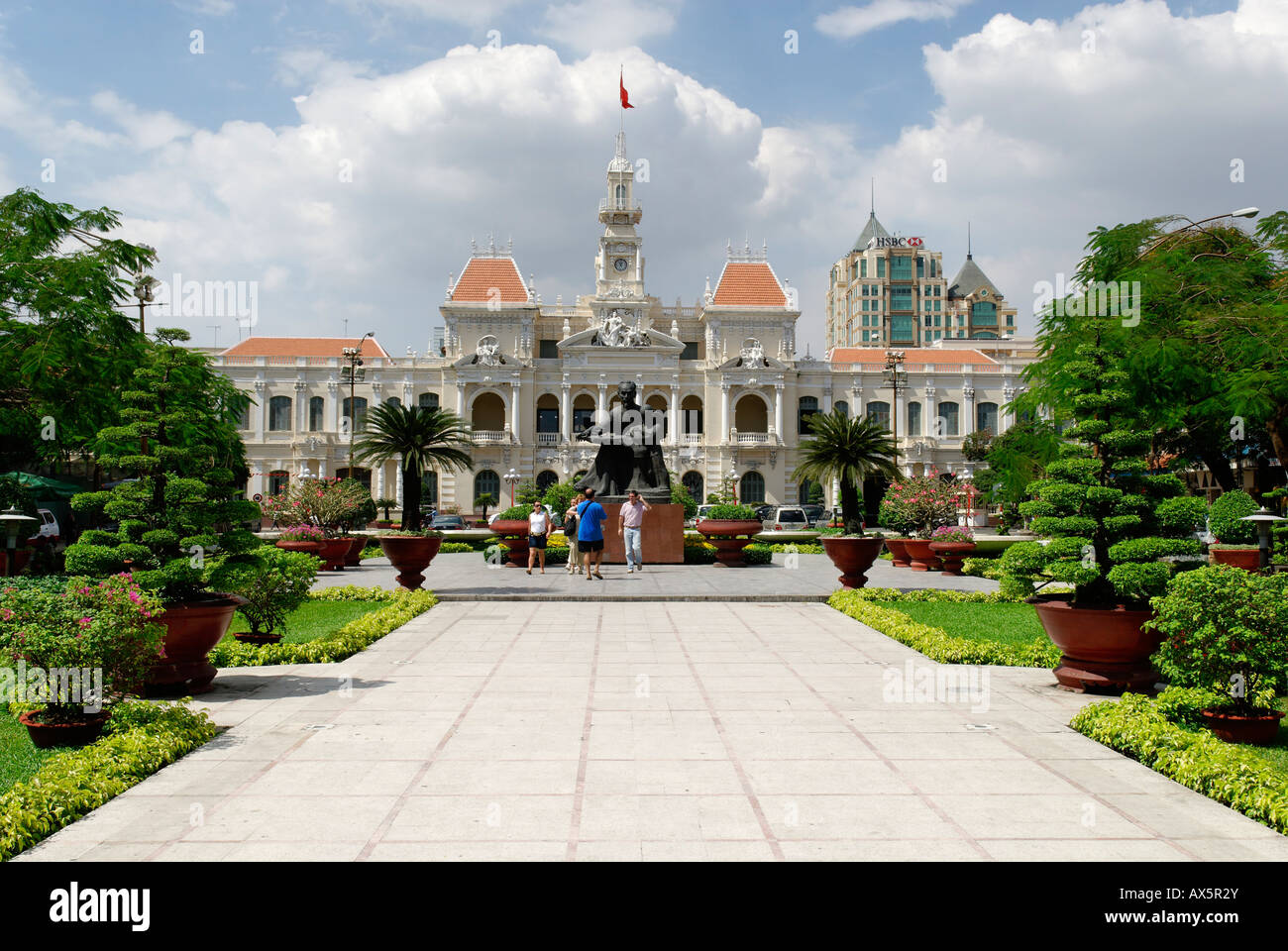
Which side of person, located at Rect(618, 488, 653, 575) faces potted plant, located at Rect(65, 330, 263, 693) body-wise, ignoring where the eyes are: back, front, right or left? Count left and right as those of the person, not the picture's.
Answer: front

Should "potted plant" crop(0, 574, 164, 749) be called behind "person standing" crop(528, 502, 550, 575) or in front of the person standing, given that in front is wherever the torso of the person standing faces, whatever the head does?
in front

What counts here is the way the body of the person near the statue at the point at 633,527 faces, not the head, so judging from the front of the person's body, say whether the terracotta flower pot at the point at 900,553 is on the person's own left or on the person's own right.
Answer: on the person's own left

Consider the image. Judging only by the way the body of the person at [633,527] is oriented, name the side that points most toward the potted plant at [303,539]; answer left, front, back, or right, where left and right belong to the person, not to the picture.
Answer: right

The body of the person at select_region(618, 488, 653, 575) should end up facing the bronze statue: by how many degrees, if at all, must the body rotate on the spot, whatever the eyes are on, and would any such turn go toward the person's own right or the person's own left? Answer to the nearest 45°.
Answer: approximately 180°

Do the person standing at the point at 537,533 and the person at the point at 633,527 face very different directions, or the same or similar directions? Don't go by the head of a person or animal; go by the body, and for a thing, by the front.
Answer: same or similar directions

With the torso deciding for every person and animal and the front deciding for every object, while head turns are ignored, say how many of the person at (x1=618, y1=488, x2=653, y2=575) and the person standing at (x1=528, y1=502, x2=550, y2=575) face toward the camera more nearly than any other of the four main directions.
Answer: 2

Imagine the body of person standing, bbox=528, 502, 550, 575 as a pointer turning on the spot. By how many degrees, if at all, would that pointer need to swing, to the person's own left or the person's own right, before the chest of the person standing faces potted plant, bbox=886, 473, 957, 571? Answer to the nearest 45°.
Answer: approximately 90° to the person's own left

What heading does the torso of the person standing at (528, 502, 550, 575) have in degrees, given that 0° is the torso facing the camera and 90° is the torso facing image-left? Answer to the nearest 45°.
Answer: approximately 0°

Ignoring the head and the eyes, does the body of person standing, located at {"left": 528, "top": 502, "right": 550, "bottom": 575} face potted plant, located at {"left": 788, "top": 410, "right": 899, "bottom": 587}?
no

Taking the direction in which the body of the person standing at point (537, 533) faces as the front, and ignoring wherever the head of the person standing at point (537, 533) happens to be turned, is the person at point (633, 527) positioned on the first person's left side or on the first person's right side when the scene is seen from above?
on the first person's left side

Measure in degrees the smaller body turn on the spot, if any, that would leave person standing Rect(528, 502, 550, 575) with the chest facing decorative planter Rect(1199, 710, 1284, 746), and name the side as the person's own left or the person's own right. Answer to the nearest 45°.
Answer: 0° — they already face it

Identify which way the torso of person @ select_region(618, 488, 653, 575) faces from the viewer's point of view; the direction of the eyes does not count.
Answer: toward the camera

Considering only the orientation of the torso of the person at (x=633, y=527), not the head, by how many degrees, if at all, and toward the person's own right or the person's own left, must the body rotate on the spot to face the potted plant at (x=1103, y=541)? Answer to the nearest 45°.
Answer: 0° — they already face it
